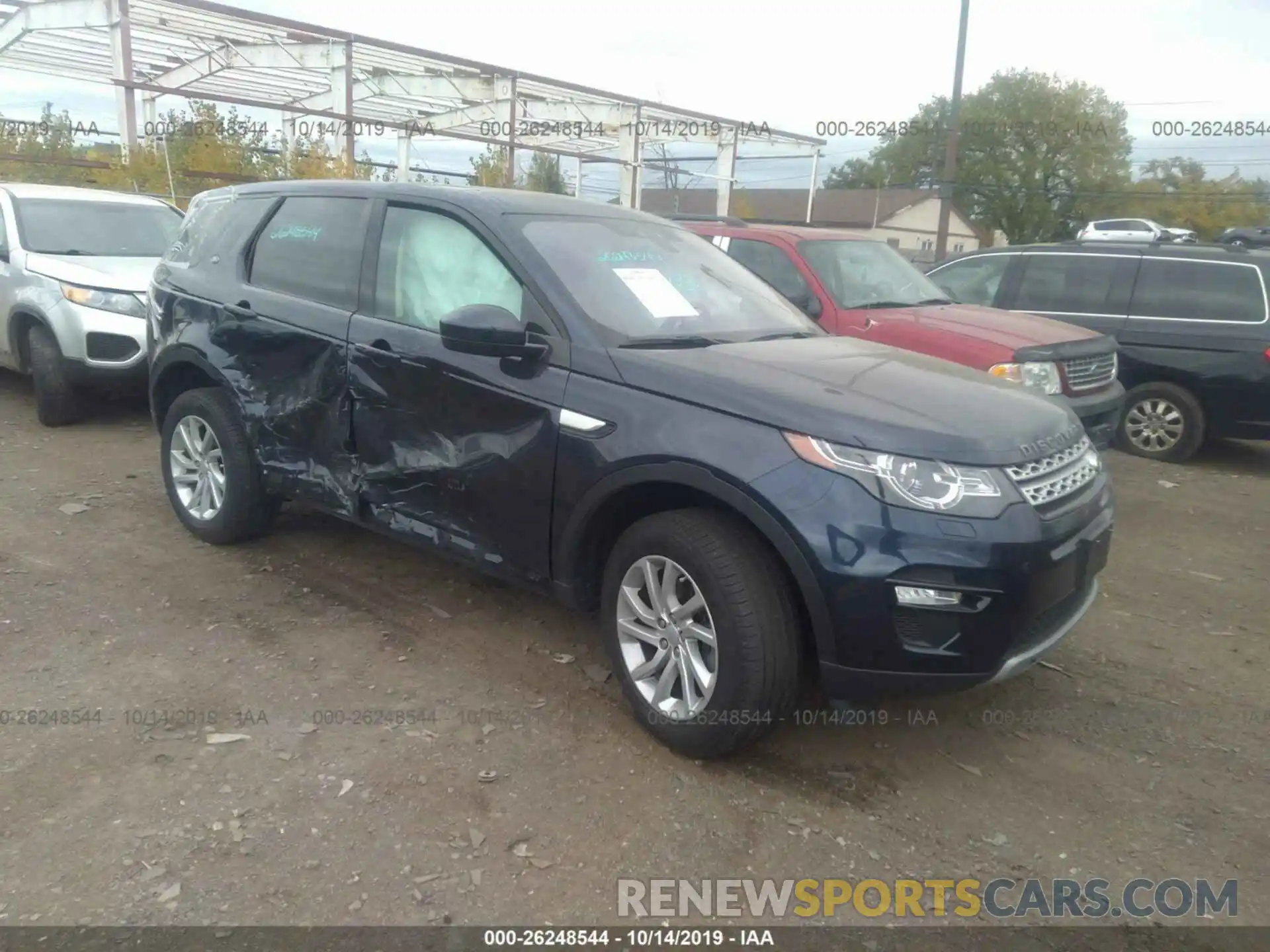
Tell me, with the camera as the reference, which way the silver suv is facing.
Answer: facing the viewer and to the right of the viewer

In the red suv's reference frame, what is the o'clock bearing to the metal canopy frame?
The metal canopy frame is roughly at 6 o'clock from the red suv.

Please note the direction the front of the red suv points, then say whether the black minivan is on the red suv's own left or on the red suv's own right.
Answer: on the red suv's own left

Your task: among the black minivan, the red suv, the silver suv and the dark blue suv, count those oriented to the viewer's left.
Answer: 1

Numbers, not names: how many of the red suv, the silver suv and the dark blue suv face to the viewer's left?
0

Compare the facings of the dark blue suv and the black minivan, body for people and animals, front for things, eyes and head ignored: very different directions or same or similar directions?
very different directions

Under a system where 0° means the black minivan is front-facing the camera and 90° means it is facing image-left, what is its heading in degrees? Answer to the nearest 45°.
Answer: approximately 90°

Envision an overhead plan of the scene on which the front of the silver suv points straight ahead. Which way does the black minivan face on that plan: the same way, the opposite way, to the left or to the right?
the opposite way

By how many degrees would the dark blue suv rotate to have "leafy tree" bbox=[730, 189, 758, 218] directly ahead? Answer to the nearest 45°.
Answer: approximately 135° to its left

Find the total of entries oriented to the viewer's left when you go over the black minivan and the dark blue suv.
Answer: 1

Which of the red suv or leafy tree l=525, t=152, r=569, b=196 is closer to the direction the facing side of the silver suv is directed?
the red suv

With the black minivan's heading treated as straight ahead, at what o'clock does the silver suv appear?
The silver suv is roughly at 11 o'clock from the black minivan.

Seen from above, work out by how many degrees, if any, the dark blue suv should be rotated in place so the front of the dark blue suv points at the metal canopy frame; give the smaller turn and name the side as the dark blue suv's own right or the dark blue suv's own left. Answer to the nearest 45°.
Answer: approximately 135° to the dark blue suv's own left

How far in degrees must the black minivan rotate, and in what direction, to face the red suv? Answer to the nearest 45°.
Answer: approximately 45° to its left

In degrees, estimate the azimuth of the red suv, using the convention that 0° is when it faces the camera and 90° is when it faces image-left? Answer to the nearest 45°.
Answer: approximately 315°

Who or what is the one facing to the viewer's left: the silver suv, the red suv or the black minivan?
the black minivan
